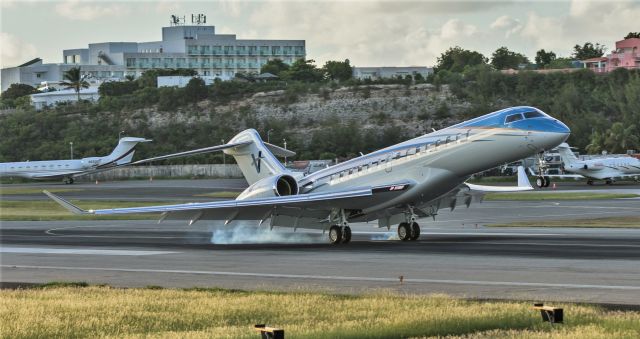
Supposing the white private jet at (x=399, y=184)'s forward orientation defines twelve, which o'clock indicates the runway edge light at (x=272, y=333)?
The runway edge light is roughly at 2 o'clock from the white private jet.

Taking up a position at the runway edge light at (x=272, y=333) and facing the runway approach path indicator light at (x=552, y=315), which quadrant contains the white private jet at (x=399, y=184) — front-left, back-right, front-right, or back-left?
front-left

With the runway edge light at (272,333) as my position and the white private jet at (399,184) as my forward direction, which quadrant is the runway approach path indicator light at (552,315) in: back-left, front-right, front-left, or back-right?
front-right

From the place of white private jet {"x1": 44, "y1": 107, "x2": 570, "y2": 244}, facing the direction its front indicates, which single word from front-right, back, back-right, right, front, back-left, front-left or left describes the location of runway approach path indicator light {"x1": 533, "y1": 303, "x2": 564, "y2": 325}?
front-right

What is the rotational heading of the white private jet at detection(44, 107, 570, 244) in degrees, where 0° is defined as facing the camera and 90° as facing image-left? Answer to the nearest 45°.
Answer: approximately 315°
